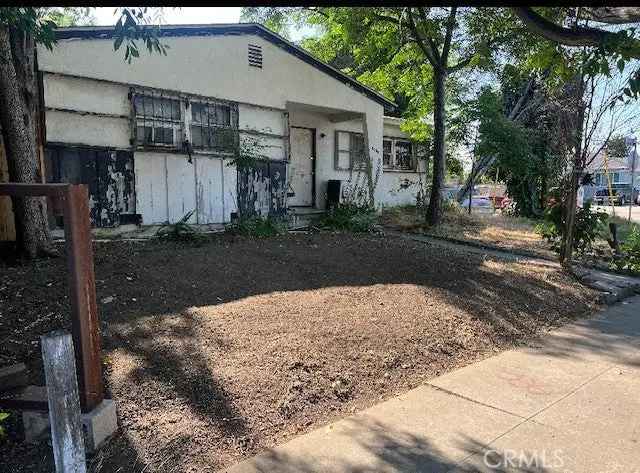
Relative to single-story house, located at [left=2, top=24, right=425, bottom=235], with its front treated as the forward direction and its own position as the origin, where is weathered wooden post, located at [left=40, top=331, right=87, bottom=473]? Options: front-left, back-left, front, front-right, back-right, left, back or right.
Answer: front-right
